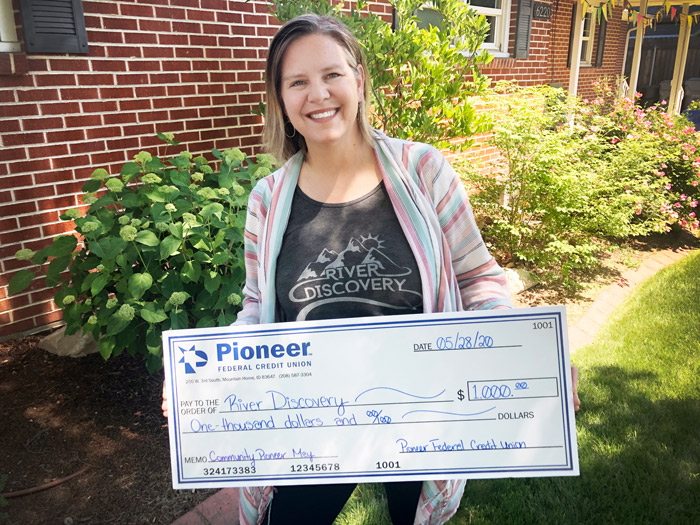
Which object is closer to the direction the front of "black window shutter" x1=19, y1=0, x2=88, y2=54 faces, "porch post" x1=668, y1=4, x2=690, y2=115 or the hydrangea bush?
the hydrangea bush

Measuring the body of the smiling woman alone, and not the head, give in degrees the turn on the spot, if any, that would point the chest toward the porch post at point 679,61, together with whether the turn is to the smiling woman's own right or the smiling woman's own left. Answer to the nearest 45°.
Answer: approximately 135° to the smiling woman's own left

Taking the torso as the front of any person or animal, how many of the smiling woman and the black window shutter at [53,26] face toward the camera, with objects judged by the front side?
2

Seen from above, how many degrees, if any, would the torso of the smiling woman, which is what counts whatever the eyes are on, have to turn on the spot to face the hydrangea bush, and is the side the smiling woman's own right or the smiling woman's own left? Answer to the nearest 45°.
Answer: approximately 135° to the smiling woman's own right

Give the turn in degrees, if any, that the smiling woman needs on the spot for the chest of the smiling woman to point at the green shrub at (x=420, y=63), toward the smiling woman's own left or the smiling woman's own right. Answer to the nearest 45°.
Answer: approximately 180°

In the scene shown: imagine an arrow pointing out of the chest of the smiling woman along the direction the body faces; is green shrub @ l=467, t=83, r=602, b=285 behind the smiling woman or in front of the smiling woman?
behind

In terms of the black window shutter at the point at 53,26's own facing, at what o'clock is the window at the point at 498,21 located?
The window is roughly at 8 o'clock from the black window shutter.

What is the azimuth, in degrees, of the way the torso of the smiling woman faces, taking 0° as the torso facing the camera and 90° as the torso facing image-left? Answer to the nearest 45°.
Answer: approximately 0°
